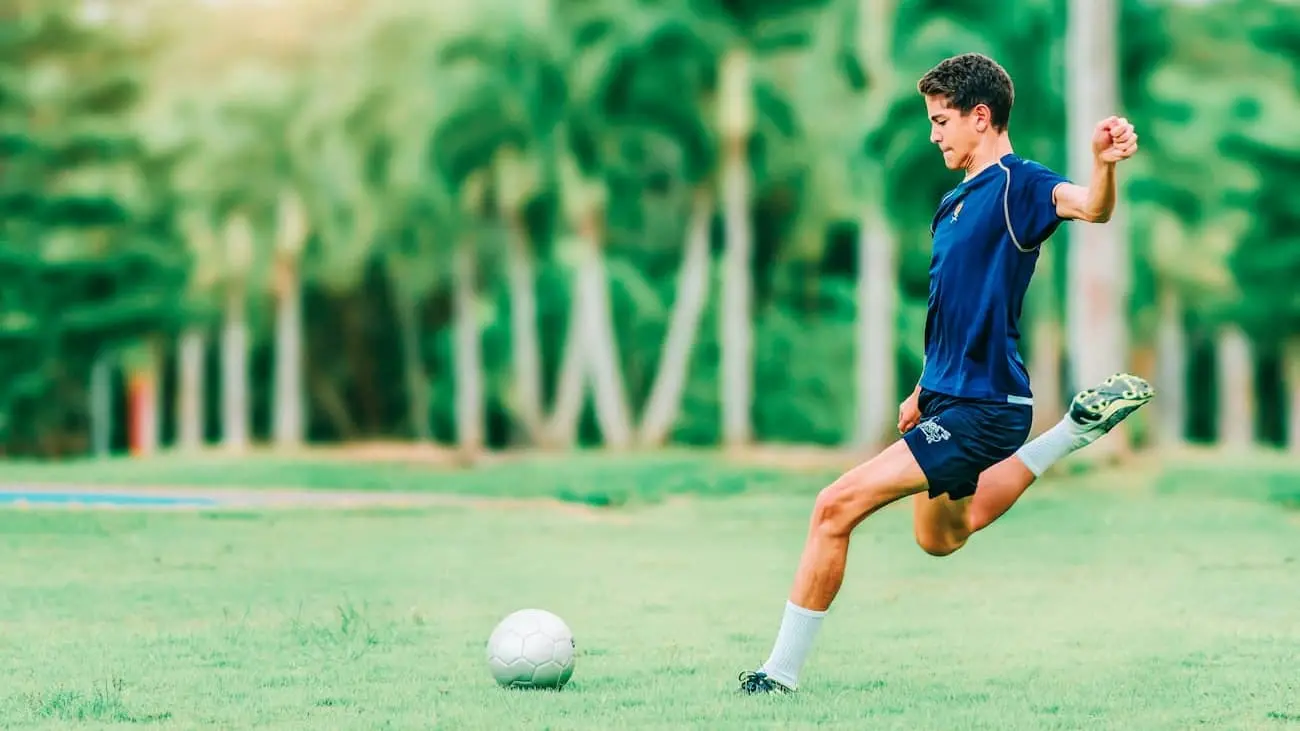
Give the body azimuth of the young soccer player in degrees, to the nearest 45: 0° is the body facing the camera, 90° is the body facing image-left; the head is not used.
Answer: approximately 90°

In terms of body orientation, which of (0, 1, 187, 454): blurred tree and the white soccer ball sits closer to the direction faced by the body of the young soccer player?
the white soccer ball

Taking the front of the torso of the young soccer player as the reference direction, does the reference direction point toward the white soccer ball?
yes

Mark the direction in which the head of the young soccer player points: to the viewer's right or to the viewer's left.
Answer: to the viewer's left

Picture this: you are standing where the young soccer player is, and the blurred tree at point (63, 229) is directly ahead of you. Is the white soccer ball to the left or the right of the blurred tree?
left

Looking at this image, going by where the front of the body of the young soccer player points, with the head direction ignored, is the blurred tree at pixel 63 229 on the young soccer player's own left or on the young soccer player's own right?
on the young soccer player's own right
